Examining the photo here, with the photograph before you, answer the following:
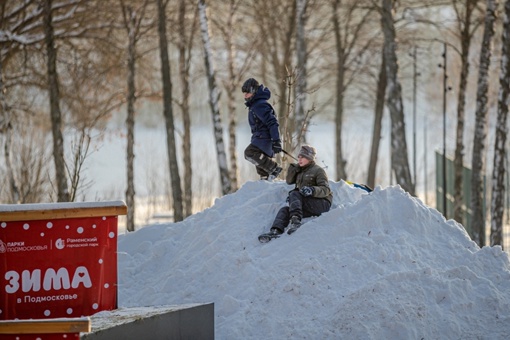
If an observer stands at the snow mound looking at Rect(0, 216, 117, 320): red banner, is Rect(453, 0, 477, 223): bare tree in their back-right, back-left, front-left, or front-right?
back-right

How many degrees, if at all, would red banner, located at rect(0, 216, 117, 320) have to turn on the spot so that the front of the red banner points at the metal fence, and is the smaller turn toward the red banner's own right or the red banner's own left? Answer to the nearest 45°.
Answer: approximately 135° to the red banner's own left

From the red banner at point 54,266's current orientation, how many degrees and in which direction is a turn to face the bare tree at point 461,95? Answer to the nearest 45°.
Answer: approximately 135° to its left

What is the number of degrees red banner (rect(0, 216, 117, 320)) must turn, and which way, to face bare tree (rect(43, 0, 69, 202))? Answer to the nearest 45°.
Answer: approximately 180°

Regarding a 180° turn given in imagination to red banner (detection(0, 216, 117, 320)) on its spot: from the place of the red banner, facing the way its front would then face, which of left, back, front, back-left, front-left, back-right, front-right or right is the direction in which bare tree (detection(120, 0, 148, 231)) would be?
front

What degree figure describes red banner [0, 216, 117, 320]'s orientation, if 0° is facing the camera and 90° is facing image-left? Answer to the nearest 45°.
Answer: approximately 0°

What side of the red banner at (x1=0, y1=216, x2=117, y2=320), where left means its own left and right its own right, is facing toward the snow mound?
left
